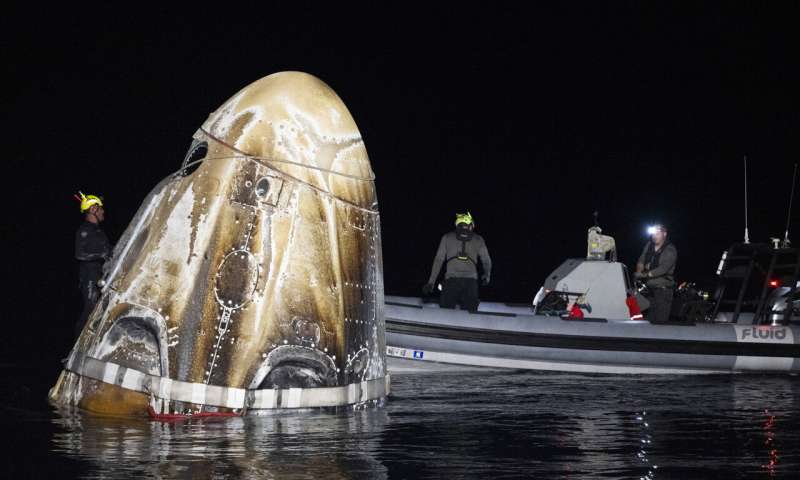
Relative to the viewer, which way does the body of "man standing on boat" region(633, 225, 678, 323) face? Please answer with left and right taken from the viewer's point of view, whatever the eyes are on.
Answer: facing the viewer and to the left of the viewer

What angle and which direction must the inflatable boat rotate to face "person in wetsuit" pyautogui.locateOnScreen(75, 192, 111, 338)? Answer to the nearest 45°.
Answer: approximately 45° to its left

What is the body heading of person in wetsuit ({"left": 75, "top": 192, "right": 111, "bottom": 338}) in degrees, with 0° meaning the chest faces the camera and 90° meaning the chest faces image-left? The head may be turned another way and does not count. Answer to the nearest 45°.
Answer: approximately 270°

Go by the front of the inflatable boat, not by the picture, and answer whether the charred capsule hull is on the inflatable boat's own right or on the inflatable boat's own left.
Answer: on the inflatable boat's own left

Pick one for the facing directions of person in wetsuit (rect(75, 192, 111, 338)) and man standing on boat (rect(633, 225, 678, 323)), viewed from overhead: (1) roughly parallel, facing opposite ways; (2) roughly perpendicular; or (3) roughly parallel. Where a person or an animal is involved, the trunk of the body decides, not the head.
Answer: roughly parallel, facing opposite ways

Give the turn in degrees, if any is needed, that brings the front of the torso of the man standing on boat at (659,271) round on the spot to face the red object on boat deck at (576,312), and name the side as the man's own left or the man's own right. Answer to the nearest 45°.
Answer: approximately 45° to the man's own right

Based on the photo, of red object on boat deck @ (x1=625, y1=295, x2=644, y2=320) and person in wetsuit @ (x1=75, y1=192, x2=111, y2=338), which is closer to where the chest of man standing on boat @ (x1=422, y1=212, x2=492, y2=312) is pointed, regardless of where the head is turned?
the person in wetsuit

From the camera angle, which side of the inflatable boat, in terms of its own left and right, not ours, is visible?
left
